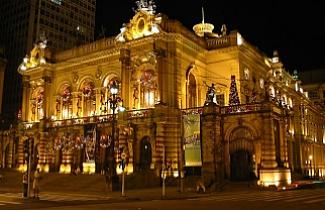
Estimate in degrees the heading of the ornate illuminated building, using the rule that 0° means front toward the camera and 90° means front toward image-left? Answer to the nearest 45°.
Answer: approximately 45°
